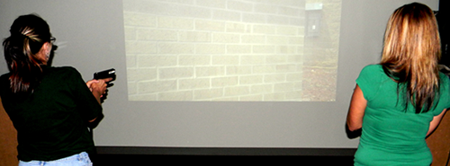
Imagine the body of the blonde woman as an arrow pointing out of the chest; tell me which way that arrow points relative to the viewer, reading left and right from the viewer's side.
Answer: facing away from the viewer

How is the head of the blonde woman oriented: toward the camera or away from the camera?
away from the camera

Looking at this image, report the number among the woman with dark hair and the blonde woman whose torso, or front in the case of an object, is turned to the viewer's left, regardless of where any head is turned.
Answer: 0

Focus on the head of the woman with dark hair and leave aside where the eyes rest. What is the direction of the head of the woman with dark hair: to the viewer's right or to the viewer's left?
to the viewer's right

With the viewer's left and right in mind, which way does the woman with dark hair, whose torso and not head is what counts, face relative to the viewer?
facing away from the viewer and to the right of the viewer

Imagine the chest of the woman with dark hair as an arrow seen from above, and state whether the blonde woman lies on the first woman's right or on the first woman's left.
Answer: on the first woman's right
